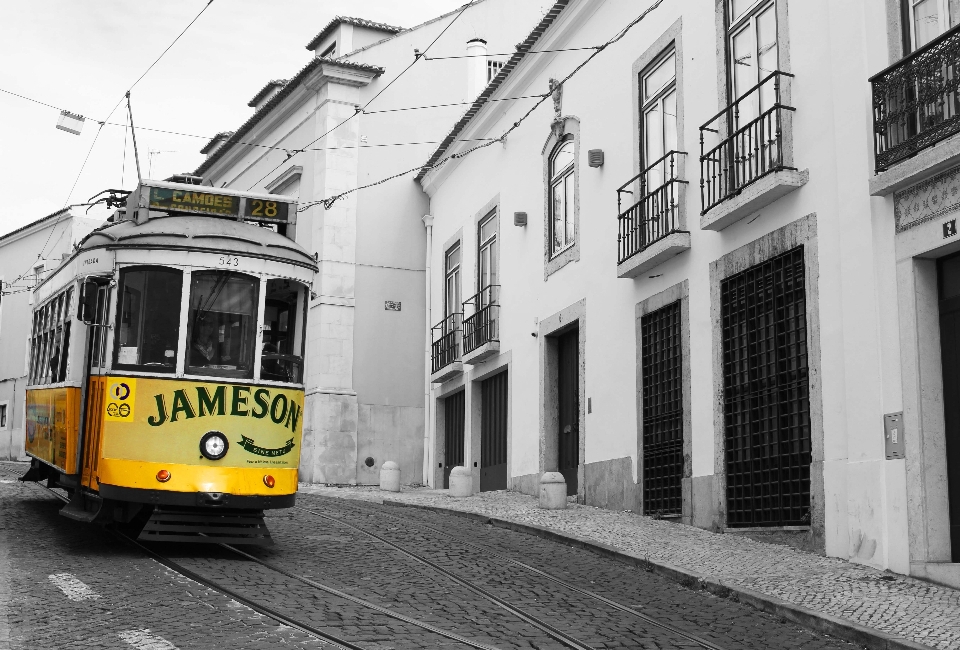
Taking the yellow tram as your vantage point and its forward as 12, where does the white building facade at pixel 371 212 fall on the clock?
The white building facade is roughly at 8 o'clock from the yellow tram.

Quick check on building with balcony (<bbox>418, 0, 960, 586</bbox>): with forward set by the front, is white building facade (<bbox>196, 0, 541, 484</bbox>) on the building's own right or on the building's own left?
on the building's own right

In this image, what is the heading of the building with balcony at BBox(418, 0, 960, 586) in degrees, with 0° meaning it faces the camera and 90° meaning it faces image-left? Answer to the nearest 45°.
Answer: approximately 45°

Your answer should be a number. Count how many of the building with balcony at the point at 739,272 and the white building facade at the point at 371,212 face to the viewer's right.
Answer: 0

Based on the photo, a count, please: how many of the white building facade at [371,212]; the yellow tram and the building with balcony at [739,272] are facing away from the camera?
0

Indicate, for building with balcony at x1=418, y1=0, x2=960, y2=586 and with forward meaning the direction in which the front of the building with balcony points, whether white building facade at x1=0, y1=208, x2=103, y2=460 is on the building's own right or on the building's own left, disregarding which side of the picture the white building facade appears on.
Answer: on the building's own right

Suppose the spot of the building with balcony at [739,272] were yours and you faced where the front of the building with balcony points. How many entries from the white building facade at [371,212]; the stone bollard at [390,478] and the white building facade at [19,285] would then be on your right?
3

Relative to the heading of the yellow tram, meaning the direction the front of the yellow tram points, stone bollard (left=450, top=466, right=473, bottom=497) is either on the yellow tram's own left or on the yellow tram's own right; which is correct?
on the yellow tram's own left

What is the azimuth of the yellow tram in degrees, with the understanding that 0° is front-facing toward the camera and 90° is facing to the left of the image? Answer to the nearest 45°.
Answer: approximately 315°

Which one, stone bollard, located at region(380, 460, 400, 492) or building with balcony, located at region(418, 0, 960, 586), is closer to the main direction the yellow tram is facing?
the building with balcony
